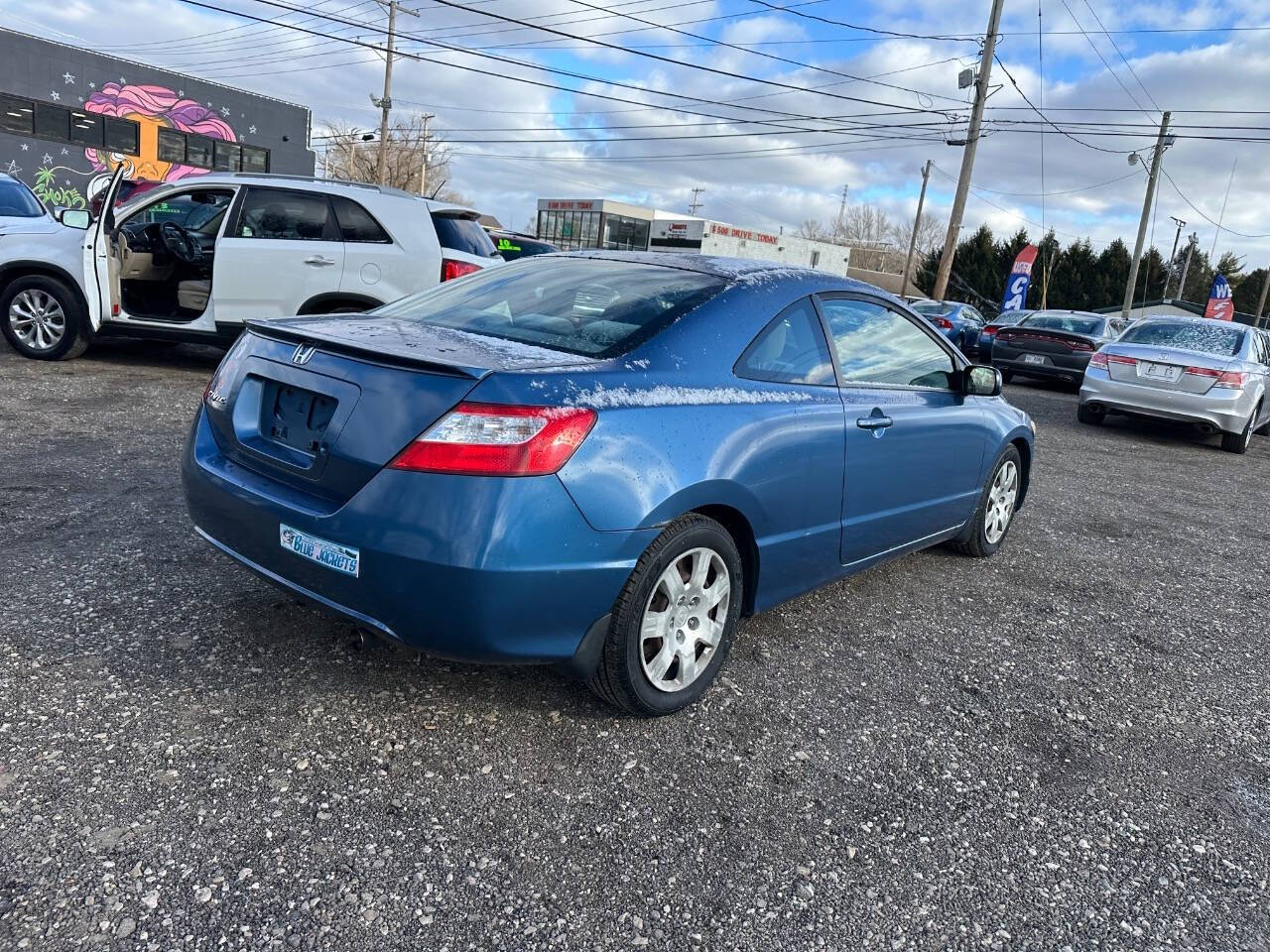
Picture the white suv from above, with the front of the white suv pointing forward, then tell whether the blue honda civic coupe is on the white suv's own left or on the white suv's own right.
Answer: on the white suv's own left

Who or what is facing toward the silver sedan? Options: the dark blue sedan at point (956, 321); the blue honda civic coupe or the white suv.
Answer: the blue honda civic coupe

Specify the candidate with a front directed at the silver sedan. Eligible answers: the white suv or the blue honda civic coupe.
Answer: the blue honda civic coupe

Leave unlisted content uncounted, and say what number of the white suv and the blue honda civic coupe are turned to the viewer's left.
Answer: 1

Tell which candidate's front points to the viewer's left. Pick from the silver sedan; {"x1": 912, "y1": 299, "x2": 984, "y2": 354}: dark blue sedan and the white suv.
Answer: the white suv

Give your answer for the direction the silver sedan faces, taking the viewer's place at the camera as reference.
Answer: facing away from the viewer and to the right of the viewer

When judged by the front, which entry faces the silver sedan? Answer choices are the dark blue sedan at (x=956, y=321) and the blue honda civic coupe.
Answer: the blue honda civic coupe

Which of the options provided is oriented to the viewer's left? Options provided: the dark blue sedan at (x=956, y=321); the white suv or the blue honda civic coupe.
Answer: the white suv

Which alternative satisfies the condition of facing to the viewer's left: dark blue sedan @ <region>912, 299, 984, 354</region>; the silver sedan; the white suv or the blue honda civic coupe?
the white suv

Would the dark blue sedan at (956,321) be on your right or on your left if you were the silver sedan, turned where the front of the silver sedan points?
on your left

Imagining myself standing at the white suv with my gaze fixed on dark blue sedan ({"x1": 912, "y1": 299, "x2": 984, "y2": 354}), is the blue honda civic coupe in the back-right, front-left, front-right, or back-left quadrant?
back-right

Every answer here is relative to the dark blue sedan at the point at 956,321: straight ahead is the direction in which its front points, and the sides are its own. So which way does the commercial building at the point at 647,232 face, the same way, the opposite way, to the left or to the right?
the opposite way

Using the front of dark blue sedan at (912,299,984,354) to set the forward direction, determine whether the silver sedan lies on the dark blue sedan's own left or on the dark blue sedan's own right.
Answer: on the dark blue sedan's own right

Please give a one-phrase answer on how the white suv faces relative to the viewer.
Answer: facing to the left of the viewer

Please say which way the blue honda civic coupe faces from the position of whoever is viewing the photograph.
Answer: facing away from the viewer and to the right of the viewer
